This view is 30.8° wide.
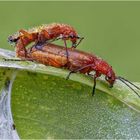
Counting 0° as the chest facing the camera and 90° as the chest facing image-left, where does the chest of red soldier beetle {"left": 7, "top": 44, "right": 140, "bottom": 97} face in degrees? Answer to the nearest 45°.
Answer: approximately 270°
